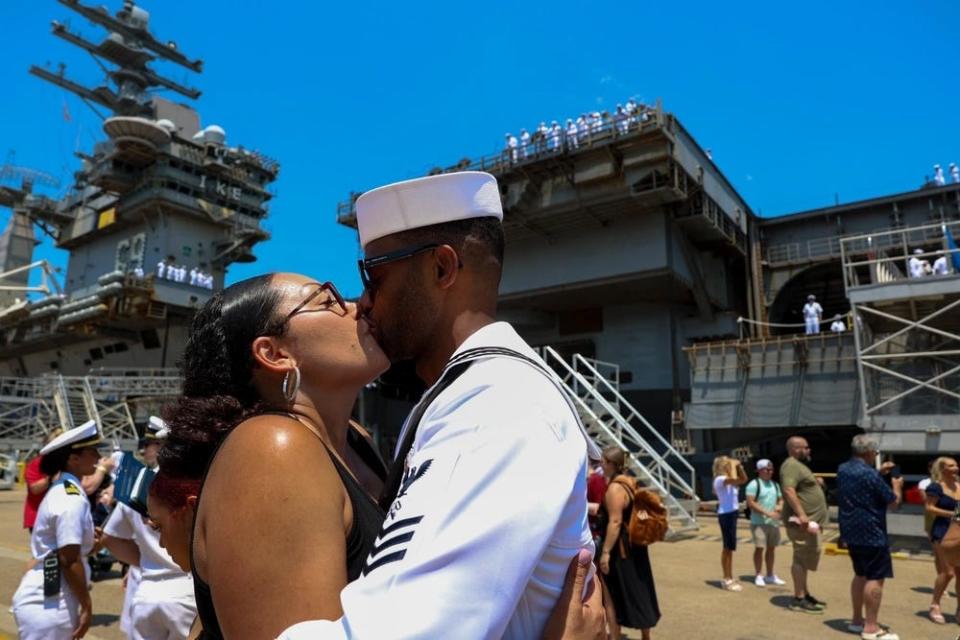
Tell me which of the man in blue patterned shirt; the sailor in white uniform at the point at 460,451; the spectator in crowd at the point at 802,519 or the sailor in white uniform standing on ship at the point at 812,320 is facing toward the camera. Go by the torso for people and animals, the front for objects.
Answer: the sailor in white uniform standing on ship at the point at 812,320

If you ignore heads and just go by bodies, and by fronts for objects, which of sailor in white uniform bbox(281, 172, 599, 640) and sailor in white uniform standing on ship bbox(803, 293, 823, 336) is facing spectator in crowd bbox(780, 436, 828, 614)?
sailor in white uniform standing on ship bbox(803, 293, 823, 336)

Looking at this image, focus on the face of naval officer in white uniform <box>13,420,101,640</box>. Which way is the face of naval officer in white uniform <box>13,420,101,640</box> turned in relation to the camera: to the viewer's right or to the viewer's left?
to the viewer's right

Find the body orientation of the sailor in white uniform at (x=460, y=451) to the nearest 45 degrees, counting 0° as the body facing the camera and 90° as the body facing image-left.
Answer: approximately 90°

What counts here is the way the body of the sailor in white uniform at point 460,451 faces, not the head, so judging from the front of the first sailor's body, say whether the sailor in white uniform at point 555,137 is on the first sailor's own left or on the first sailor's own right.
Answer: on the first sailor's own right
